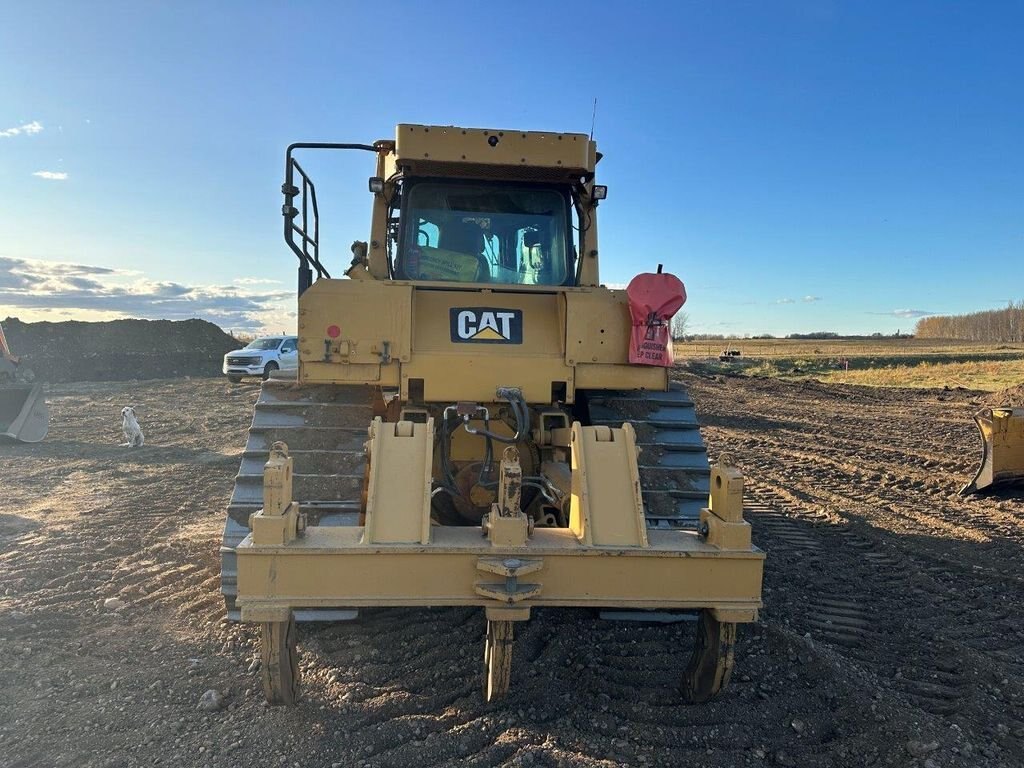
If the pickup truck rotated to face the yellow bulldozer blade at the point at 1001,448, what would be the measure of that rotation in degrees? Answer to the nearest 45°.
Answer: approximately 45° to its left

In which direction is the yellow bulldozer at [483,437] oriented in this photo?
away from the camera

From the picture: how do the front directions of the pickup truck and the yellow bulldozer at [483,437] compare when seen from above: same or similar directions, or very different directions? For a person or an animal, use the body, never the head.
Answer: very different directions

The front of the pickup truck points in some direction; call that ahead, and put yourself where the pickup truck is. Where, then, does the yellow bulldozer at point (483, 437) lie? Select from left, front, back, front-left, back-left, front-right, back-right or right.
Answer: front-left

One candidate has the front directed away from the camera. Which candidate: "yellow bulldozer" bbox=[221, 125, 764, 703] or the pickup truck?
the yellow bulldozer

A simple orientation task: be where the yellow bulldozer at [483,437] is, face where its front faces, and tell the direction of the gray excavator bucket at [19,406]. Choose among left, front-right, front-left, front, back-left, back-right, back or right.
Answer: front-left

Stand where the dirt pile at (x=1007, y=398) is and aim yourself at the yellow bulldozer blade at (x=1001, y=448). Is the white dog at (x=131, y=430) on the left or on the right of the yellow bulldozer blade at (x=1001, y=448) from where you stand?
right

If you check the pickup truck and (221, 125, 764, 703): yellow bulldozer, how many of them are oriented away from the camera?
1

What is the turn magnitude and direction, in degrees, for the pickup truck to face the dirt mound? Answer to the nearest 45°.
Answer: approximately 90° to its right

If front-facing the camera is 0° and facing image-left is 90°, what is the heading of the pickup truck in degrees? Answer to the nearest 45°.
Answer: approximately 45°

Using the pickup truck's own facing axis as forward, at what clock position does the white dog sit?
The white dog is roughly at 11 o'clock from the pickup truck.
